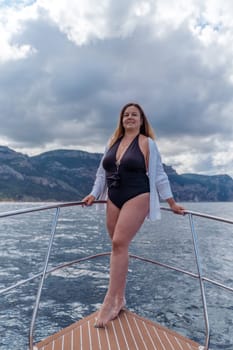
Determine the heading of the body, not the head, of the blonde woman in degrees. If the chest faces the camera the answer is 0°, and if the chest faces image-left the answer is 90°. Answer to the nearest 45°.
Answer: approximately 45°
